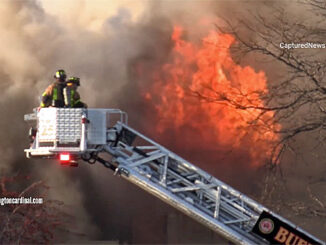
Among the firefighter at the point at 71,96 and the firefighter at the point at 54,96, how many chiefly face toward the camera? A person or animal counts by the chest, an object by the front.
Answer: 0

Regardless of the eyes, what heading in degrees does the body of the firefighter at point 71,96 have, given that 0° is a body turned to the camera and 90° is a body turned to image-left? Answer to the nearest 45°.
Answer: approximately 270°

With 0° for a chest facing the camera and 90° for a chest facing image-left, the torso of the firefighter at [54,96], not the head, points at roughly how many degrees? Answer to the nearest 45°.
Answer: approximately 225°
